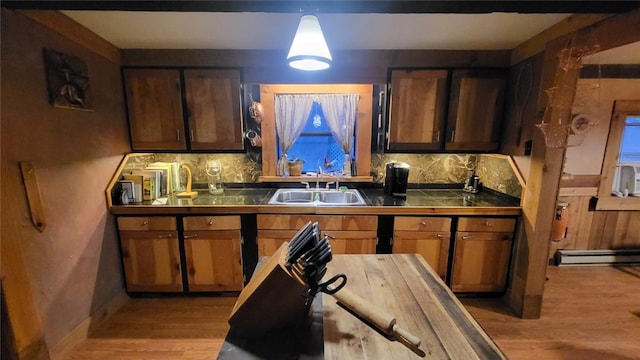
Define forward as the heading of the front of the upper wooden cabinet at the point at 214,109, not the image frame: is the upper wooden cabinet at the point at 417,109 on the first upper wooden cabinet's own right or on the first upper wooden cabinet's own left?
on the first upper wooden cabinet's own left

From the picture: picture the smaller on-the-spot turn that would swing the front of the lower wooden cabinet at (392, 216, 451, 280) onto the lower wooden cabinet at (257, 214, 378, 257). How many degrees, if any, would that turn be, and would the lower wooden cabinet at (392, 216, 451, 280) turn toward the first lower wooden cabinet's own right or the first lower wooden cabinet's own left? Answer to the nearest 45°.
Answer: approximately 90° to the first lower wooden cabinet's own right

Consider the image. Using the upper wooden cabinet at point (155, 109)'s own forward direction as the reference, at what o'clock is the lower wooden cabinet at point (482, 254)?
The lower wooden cabinet is roughly at 10 o'clock from the upper wooden cabinet.

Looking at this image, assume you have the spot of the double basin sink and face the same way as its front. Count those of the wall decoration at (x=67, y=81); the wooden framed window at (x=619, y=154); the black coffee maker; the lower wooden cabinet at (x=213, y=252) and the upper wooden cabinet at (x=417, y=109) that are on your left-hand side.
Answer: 3

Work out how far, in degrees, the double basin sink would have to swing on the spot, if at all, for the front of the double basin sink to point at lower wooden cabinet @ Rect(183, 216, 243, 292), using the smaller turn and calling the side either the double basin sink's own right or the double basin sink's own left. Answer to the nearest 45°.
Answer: approximately 45° to the double basin sink's own right
